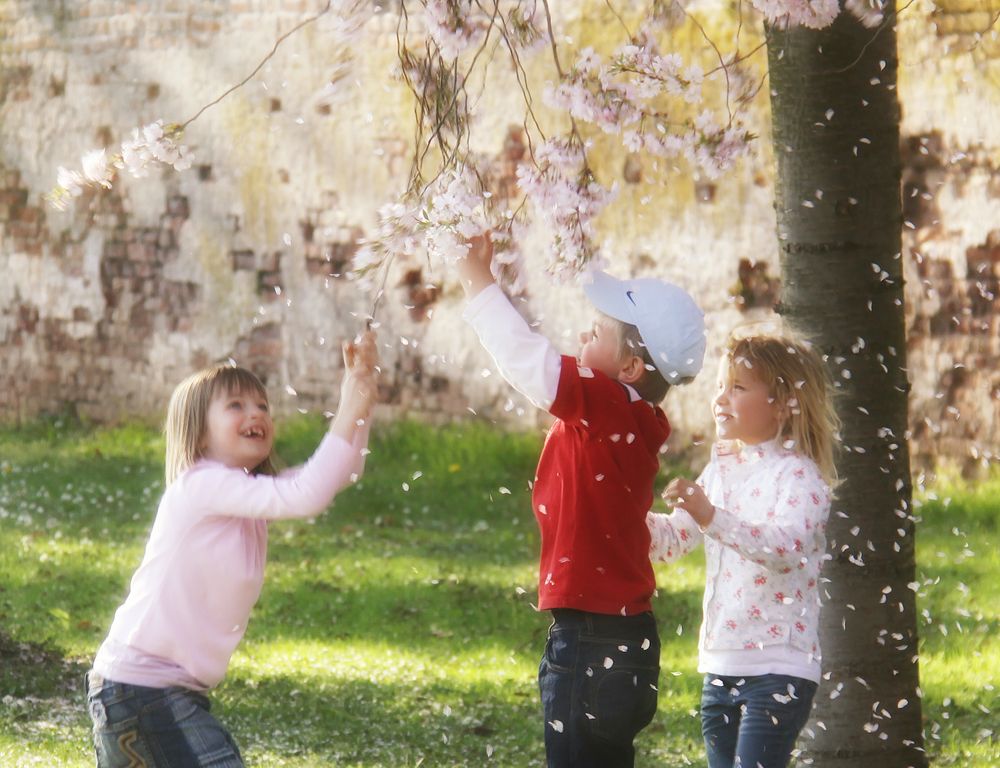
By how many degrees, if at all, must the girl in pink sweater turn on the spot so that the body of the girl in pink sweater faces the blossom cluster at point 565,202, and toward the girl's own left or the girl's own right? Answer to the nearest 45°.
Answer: approximately 45° to the girl's own left

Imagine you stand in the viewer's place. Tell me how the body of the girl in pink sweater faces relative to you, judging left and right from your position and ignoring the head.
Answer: facing to the right of the viewer

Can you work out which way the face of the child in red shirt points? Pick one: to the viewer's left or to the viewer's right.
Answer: to the viewer's left
